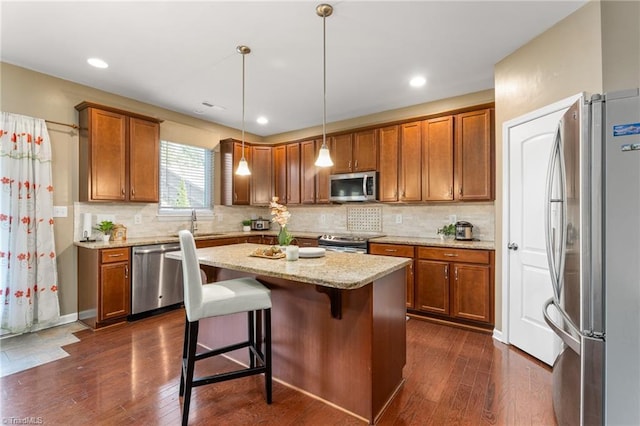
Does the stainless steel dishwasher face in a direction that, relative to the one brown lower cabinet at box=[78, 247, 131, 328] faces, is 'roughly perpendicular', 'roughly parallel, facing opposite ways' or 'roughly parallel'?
roughly parallel

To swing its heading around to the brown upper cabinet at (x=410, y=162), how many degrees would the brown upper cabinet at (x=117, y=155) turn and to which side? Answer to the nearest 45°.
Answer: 0° — it already faces it

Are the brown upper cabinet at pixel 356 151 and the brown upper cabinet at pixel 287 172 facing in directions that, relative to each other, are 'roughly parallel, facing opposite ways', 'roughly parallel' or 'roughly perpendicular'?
roughly parallel

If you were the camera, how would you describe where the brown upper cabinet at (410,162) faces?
facing the viewer and to the left of the viewer

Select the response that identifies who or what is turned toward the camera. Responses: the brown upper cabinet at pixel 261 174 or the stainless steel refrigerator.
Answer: the brown upper cabinet

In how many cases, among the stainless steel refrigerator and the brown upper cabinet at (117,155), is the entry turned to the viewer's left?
1

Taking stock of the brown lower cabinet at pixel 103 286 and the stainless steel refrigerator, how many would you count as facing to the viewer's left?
1

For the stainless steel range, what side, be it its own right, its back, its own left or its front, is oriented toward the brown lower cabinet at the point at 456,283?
left

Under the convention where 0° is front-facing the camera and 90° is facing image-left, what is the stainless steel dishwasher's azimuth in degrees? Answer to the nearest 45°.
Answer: approximately 315°

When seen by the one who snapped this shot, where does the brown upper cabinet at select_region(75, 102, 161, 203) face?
facing the viewer and to the right of the viewer

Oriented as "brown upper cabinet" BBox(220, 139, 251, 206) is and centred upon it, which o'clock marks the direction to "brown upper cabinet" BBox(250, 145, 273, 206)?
"brown upper cabinet" BBox(250, 145, 273, 206) is roughly at 10 o'clock from "brown upper cabinet" BBox(220, 139, 251, 206).

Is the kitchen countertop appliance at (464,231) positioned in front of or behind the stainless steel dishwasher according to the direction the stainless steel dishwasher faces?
in front

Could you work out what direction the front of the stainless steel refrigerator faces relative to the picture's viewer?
facing to the left of the viewer

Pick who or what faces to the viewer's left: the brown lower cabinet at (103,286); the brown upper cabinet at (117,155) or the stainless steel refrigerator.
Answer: the stainless steel refrigerator

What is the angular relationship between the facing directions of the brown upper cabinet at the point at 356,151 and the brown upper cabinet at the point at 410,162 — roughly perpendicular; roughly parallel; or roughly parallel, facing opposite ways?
roughly parallel
